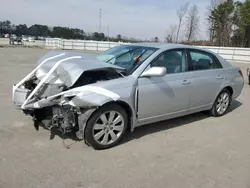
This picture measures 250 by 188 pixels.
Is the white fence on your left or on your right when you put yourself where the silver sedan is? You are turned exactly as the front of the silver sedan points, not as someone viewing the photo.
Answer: on your right

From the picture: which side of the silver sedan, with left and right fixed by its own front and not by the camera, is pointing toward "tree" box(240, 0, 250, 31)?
back

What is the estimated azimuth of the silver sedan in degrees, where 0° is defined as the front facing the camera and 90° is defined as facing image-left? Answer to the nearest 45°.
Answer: approximately 45°

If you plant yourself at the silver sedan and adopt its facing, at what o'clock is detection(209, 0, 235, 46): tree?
The tree is roughly at 5 o'clock from the silver sedan.
